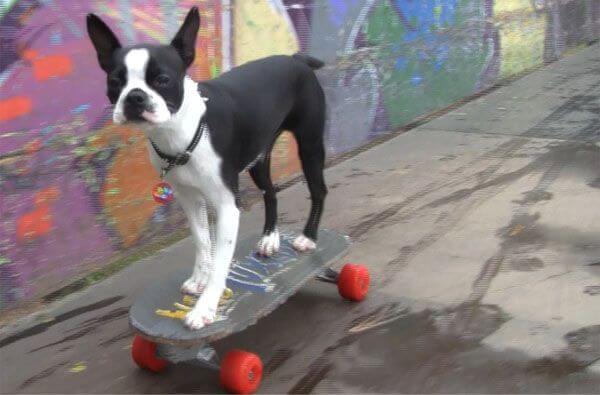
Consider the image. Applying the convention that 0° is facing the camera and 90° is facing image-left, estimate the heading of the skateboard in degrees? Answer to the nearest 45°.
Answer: approximately 45°

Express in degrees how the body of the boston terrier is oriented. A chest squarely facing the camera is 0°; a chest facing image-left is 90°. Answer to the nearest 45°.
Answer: approximately 45°
